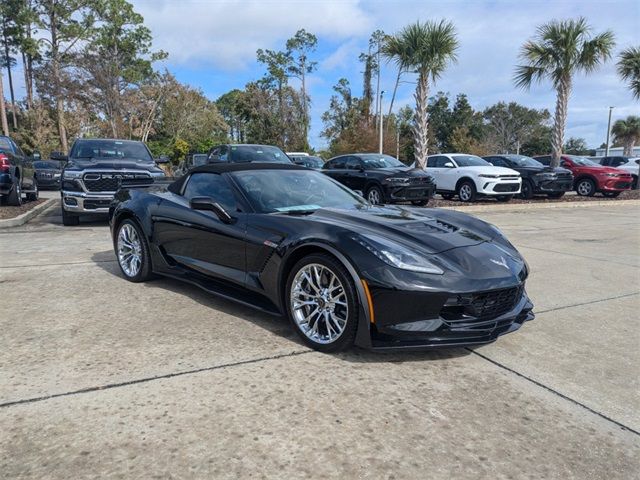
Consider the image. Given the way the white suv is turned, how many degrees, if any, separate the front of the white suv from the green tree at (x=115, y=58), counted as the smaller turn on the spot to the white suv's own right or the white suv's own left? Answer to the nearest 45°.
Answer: approximately 180°

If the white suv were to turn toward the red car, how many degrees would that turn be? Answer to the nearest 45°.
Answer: approximately 90° to its left

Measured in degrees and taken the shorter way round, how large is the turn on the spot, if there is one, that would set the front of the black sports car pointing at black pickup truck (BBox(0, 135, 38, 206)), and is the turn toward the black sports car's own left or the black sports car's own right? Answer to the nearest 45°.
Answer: approximately 180°

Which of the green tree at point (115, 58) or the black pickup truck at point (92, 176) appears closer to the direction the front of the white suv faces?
the black pickup truck

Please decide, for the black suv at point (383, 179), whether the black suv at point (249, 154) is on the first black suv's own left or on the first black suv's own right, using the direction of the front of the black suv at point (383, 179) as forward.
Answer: on the first black suv's own right

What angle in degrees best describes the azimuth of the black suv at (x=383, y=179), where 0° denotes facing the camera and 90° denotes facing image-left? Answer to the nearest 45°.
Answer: approximately 315°

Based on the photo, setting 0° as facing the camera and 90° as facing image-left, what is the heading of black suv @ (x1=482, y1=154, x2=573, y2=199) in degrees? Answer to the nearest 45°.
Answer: approximately 315°

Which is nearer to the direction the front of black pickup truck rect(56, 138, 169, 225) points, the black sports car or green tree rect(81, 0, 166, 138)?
the black sports car
